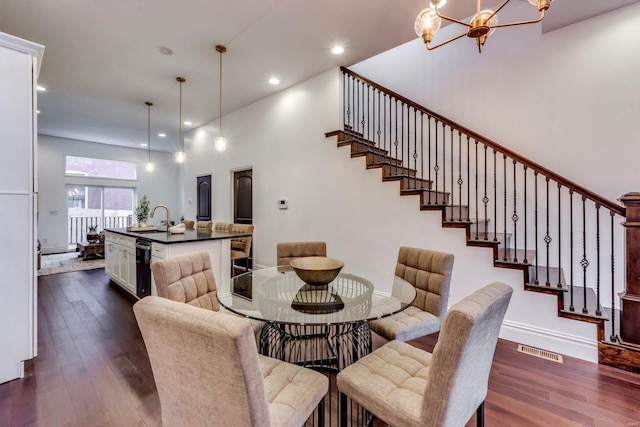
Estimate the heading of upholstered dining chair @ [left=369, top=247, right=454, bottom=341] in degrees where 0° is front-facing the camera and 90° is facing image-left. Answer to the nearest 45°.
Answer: approximately 45°

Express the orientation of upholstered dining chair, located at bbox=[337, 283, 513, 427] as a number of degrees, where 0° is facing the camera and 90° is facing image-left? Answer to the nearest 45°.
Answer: approximately 135°

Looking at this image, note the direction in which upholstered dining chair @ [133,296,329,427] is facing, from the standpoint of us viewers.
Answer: facing away from the viewer and to the right of the viewer

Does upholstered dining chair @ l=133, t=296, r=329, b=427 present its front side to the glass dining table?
yes

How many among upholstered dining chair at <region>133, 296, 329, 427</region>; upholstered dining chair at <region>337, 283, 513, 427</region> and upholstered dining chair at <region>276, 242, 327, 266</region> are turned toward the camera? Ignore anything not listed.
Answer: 1

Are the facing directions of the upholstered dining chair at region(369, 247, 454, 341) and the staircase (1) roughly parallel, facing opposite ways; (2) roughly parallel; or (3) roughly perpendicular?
roughly perpendicular

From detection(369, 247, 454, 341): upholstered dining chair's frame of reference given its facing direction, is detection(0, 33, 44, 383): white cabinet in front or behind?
in front

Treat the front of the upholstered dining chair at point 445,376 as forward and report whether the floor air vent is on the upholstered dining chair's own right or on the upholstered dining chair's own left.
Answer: on the upholstered dining chair's own right

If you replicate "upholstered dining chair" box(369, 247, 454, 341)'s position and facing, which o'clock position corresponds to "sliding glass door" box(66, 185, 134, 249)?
The sliding glass door is roughly at 2 o'clock from the upholstered dining chair.

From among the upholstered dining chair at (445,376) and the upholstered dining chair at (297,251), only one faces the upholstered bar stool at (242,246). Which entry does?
the upholstered dining chair at (445,376)
